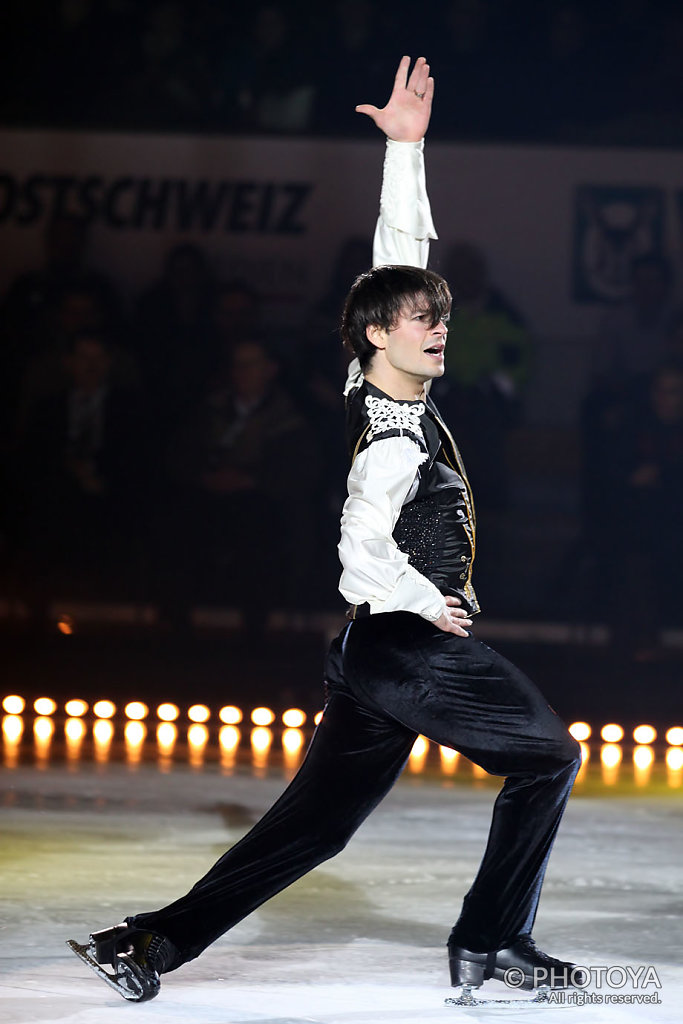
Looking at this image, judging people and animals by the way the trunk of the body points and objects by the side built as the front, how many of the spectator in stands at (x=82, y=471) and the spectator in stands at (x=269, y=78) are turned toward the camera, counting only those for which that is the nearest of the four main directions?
2

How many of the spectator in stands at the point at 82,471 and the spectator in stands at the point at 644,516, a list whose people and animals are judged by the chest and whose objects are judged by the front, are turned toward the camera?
2

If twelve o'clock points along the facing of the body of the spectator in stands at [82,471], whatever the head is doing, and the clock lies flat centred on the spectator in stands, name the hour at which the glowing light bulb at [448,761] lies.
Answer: The glowing light bulb is roughly at 11 o'clock from the spectator in stands.

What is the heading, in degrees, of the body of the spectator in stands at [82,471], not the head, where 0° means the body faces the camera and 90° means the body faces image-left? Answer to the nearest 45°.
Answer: approximately 0°
